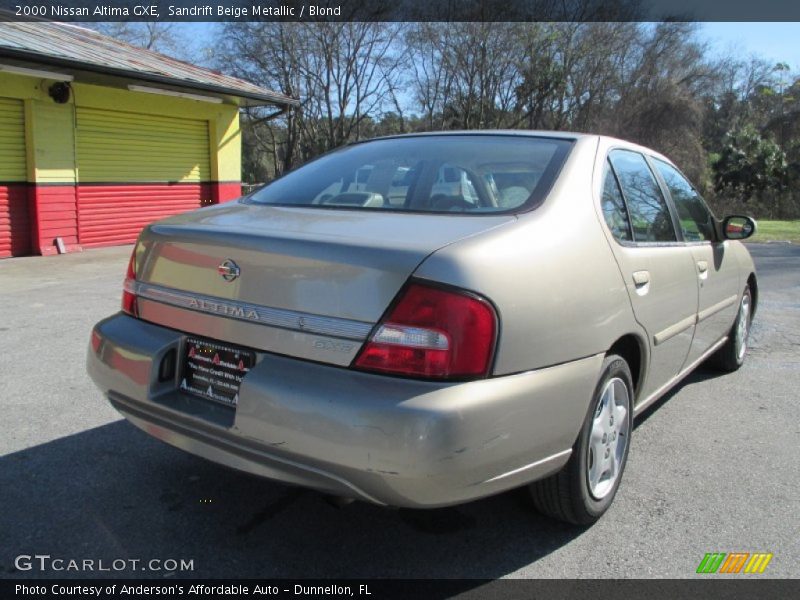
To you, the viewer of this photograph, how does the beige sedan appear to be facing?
facing away from the viewer and to the right of the viewer
